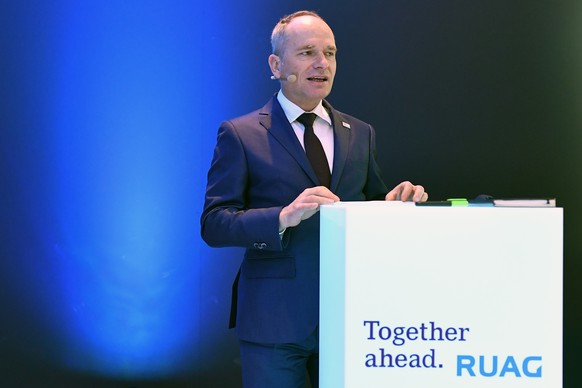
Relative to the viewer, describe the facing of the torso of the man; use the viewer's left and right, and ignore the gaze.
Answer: facing the viewer and to the right of the viewer
